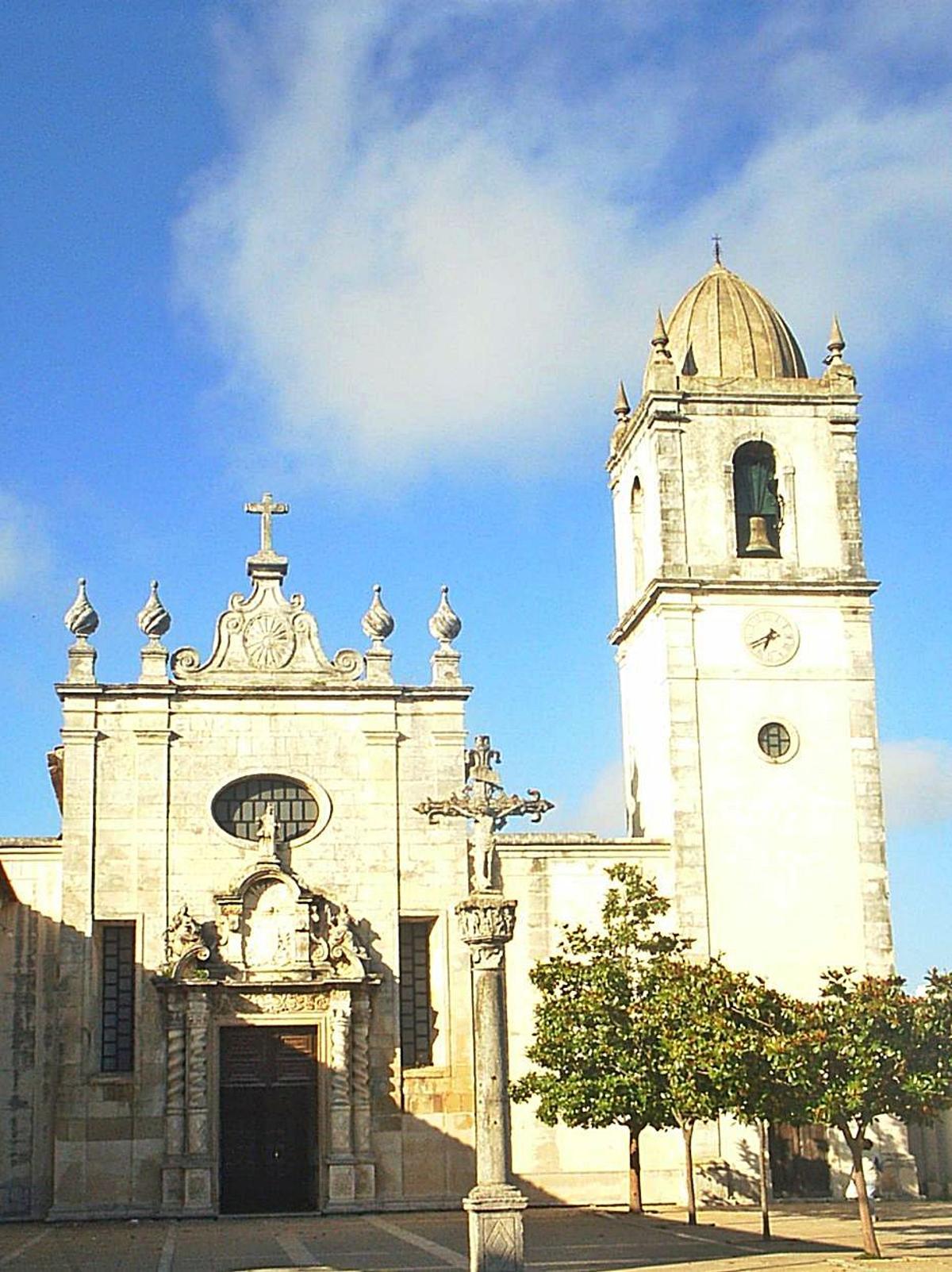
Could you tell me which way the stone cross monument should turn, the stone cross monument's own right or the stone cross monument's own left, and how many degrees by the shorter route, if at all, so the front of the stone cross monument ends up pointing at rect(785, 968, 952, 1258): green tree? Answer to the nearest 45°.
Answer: approximately 135° to the stone cross monument's own left

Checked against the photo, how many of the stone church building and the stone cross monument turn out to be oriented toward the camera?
2

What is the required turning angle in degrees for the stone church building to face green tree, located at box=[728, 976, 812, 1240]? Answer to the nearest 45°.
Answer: approximately 45° to its left

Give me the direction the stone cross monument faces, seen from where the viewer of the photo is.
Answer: facing the viewer

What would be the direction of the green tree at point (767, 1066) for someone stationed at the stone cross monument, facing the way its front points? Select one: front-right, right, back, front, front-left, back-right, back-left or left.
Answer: back-left

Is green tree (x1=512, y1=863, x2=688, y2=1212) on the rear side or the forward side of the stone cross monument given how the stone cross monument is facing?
on the rear side

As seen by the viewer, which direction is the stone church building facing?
toward the camera

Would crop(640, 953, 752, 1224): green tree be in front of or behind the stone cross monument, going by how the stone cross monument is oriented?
behind

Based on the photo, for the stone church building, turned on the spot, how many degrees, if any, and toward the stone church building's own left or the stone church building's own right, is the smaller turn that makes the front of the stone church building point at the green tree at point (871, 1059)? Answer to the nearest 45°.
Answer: approximately 45° to the stone church building's own left

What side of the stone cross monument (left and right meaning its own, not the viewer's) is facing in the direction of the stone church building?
back
